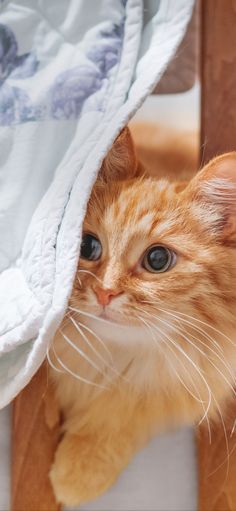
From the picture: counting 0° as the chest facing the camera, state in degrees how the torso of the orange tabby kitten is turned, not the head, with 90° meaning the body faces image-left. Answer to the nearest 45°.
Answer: approximately 45°
